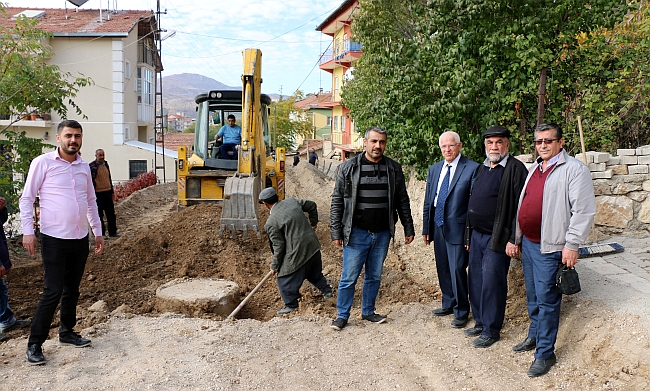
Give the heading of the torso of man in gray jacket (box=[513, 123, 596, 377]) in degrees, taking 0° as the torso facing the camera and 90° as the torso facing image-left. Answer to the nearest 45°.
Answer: approximately 45°

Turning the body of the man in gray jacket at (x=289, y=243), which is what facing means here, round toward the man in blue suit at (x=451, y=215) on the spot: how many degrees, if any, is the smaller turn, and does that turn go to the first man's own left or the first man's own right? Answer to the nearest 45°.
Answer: approximately 180°

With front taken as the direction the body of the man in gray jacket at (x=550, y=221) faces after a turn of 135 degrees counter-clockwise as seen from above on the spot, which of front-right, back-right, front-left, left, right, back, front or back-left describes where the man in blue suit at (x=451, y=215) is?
back-left

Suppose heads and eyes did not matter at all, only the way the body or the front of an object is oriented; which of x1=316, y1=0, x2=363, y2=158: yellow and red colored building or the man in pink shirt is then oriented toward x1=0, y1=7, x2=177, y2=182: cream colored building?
x1=316, y1=0, x2=363, y2=158: yellow and red colored building

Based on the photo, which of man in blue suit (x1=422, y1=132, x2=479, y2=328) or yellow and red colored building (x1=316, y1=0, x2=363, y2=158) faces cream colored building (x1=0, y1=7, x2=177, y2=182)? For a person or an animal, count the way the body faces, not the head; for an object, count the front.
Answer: yellow and red colored building (x1=316, y1=0, x2=363, y2=158)

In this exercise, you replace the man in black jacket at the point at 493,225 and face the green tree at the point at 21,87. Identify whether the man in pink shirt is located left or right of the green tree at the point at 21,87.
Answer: left

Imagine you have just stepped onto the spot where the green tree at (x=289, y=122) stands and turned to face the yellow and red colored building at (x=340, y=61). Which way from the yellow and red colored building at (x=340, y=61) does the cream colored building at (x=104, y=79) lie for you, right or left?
right

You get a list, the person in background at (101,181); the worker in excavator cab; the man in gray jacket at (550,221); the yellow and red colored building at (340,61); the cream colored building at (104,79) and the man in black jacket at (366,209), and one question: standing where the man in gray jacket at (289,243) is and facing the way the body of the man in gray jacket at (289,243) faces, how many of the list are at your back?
2

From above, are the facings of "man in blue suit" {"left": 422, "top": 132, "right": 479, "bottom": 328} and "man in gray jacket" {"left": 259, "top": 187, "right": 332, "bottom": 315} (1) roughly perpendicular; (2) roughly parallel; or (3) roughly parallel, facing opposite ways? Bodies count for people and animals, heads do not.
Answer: roughly perpendicular

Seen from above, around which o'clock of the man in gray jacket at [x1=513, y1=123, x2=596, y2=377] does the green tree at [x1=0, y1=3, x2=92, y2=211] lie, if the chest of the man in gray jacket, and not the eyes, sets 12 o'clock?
The green tree is roughly at 2 o'clock from the man in gray jacket.
